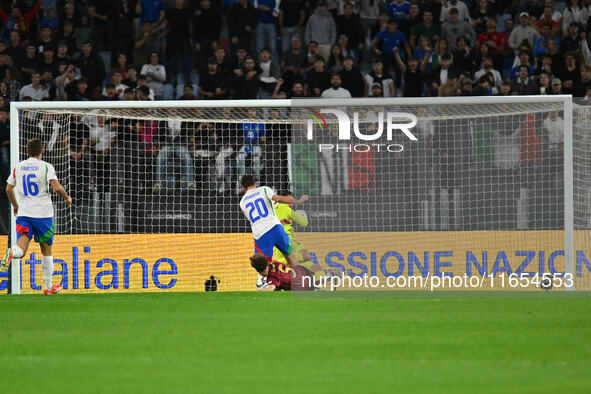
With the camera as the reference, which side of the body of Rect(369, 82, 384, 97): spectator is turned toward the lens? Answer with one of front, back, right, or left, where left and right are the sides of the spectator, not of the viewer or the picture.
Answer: front

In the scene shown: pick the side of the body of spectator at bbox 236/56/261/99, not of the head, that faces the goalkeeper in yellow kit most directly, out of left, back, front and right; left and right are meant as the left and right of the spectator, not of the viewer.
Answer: front

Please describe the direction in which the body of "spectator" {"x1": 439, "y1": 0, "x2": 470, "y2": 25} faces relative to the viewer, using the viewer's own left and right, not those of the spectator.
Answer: facing the viewer

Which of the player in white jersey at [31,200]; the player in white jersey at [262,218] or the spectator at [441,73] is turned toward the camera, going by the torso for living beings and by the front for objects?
the spectator

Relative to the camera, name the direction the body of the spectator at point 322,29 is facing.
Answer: toward the camera

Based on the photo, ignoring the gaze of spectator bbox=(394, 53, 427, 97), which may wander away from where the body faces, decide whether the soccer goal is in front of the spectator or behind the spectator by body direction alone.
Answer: in front

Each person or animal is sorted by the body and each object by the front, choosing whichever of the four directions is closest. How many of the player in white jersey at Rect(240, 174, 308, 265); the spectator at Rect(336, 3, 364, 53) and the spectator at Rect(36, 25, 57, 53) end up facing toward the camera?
2

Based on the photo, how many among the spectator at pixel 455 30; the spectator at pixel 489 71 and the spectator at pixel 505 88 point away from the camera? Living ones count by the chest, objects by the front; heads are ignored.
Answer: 0

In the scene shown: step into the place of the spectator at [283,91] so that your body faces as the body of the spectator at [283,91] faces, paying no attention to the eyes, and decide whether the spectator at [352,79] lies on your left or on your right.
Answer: on your left

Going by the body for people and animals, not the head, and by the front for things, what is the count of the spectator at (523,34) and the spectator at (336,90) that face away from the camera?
0

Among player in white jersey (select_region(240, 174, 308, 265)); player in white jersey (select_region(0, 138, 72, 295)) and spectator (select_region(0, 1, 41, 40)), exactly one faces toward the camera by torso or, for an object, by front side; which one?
the spectator

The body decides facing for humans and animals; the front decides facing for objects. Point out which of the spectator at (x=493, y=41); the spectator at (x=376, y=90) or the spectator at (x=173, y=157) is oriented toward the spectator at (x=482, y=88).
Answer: the spectator at (x=493, y=41)
